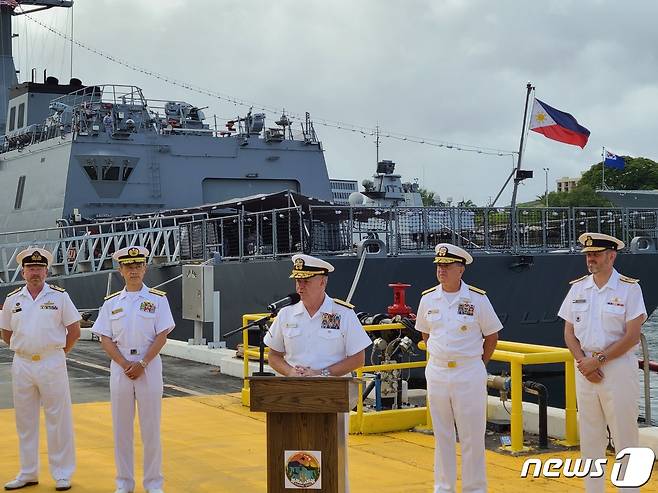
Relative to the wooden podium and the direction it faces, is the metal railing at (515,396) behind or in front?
behind

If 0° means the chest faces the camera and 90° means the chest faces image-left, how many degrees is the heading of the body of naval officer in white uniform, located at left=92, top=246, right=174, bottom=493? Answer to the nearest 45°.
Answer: approximately 0°

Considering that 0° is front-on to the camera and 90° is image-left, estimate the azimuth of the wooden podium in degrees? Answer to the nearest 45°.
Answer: approximately 0°

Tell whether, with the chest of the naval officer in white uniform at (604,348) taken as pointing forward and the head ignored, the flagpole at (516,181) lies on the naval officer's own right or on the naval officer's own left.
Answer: on the naval officer's own right

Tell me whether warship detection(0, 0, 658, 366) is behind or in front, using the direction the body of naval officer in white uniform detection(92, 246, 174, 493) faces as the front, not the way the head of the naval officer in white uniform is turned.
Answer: behind

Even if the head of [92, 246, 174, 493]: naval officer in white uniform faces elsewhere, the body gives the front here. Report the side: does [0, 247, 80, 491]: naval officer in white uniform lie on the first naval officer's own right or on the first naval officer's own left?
on the first naval officer's own right

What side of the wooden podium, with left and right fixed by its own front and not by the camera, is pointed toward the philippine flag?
back
